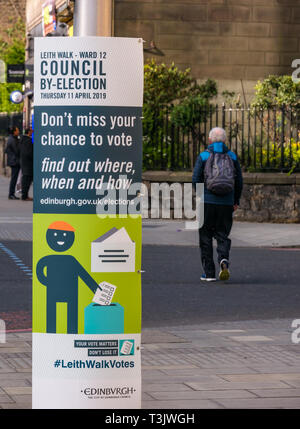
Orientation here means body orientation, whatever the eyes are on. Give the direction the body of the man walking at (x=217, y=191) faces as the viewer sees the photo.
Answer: away from the camera

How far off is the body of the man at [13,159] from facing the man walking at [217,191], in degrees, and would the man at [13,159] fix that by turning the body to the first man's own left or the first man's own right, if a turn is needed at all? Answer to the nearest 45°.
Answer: approximately 90° to the first man's own right

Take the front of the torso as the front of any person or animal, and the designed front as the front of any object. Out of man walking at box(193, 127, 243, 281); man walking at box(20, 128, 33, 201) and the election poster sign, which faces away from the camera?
man walking at box(193, 127, 243, 281)

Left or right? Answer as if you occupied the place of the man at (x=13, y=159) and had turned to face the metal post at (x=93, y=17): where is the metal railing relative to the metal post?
left

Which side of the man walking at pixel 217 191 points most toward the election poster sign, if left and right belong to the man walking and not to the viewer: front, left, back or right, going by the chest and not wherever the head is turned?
back

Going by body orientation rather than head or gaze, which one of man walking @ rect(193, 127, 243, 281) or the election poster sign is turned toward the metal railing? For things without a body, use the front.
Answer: the man walking

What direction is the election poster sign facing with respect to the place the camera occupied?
facing the viewer

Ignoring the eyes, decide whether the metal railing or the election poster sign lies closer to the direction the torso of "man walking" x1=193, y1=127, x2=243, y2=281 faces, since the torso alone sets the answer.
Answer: the metal railing
